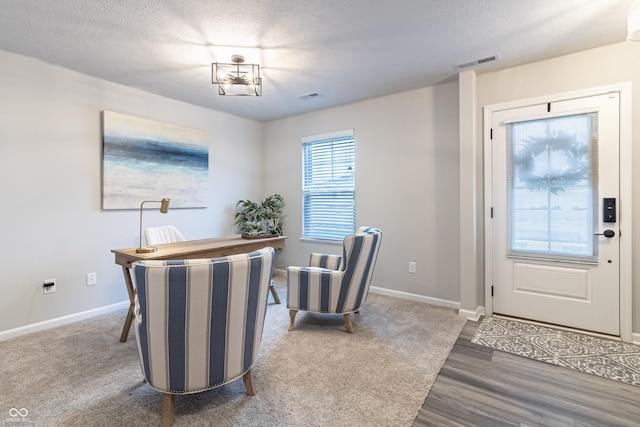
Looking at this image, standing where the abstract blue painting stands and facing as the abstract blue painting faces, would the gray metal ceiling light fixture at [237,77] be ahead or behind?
ahead

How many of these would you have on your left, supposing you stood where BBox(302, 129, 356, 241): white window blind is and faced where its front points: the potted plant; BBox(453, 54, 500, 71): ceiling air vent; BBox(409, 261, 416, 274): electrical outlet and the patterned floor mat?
3

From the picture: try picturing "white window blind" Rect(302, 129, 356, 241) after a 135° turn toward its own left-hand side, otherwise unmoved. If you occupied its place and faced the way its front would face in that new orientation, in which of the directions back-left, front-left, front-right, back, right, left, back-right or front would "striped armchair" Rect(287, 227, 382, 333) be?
right

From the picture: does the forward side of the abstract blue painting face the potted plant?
no

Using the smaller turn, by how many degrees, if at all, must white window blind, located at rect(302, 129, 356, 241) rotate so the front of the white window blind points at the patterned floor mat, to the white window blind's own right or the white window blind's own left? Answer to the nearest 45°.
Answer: approximately 90° to the white window blind's own left

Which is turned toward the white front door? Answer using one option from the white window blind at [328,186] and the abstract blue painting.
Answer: the abstract blue painting

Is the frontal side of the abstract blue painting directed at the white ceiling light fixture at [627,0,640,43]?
yes

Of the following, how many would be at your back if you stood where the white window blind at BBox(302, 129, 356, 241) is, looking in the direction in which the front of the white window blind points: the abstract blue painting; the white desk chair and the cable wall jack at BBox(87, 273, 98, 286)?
0

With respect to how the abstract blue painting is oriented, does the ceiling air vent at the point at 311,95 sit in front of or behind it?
in front

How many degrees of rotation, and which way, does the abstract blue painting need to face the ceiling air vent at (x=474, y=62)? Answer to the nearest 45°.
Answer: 0° — it already faces it

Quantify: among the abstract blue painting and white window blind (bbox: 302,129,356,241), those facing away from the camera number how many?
0

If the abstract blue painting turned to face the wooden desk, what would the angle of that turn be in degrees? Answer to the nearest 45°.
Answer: approximately 45° to its right

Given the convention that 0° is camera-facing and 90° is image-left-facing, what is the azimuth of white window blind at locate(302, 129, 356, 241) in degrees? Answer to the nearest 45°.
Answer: approximately 45°

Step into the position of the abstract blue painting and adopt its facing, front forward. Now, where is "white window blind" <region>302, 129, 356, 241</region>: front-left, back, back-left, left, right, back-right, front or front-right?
front-left

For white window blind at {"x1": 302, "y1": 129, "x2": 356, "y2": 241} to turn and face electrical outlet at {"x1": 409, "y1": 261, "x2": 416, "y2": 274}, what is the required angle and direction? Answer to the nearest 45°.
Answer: approximately 90° to its left

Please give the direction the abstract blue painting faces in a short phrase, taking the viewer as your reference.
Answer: facing the viewer and to the right of the viewer
